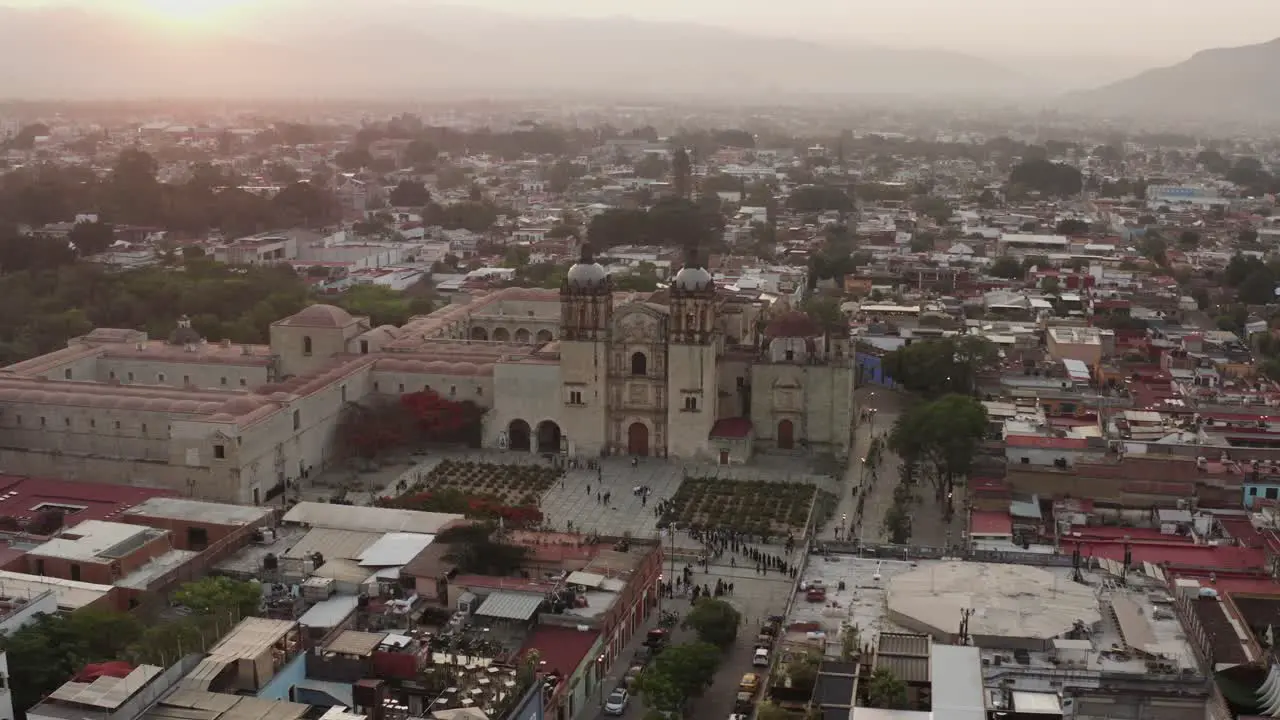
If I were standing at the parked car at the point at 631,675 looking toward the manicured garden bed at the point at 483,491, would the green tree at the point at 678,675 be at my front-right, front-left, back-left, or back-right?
back-right

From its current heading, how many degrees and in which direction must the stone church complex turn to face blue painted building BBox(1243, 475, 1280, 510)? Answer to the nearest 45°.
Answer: approximately 45° to its left

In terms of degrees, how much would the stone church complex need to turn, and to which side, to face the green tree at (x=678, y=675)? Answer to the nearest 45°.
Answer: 0° — it already faces it

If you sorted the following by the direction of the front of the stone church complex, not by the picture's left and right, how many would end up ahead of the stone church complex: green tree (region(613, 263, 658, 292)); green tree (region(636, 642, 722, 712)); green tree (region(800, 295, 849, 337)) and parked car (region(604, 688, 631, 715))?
2

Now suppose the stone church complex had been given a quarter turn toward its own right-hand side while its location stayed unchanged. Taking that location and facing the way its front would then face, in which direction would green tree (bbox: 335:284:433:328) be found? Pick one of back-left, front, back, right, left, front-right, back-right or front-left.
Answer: right

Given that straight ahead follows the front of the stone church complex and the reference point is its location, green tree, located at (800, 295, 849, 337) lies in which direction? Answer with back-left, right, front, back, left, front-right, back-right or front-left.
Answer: back-left

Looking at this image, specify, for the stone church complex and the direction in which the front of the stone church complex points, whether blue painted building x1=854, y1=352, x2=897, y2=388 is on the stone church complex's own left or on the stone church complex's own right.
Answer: on the stone church complex's own left

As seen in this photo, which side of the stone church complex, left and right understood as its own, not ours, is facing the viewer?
front

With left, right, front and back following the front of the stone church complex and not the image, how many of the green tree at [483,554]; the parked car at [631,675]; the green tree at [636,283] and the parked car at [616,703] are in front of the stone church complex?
3

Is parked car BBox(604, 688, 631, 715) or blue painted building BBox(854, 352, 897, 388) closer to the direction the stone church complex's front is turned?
the parked car

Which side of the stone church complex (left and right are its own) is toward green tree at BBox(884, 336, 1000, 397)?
left

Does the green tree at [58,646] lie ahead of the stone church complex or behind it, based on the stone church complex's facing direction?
ahead

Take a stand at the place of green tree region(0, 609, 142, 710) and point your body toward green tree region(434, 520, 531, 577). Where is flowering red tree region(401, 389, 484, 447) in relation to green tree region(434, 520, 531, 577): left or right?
left

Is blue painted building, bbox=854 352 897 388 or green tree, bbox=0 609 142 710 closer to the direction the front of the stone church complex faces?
the green tree
